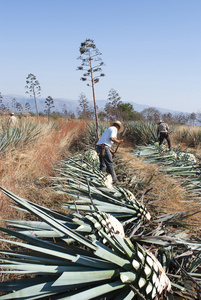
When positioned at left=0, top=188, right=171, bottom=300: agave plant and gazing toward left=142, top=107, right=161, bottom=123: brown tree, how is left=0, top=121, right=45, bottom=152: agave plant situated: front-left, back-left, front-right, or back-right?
front-left

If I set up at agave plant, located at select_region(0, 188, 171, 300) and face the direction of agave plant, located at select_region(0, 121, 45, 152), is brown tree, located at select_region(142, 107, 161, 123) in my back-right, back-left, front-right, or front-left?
front-right

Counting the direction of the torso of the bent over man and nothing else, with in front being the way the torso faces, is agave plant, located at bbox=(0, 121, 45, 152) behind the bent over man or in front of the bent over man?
behind

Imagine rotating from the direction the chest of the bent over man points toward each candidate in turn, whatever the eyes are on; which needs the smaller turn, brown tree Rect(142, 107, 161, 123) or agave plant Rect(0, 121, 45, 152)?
the brown tree

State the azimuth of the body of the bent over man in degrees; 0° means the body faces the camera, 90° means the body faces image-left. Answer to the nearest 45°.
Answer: approximately 270°

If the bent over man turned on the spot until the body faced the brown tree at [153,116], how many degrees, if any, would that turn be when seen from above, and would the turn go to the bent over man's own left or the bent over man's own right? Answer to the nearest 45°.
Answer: approximately 90° to the bent over man's own left

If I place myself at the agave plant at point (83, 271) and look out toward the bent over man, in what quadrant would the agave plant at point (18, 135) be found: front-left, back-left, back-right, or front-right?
front-left

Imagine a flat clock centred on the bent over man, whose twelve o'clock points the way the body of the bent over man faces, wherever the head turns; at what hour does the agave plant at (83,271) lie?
The agave plant is roughly at 3 o'clock from the bent over man.

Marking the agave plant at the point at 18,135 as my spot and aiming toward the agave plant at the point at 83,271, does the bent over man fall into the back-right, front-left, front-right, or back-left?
front-left
